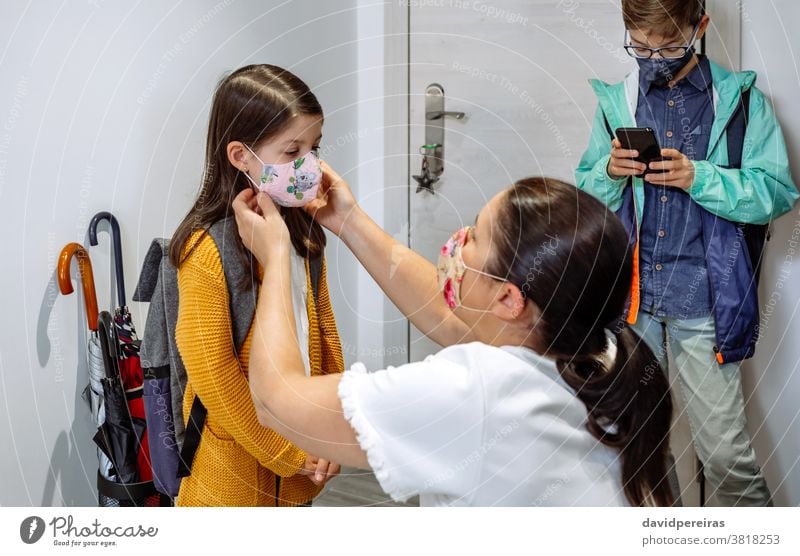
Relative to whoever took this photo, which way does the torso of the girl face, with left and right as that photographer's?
facing the viewer and to the right of the viewer

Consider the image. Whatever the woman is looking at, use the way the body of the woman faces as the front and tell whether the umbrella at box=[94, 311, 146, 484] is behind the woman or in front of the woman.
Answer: in front

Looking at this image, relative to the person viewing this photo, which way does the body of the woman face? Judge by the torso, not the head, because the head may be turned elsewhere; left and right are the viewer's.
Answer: facing away from the viewer and to the left of the viewer

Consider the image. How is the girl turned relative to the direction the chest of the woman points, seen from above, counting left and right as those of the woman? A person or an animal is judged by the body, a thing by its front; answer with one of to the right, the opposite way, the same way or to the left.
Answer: the opposite way

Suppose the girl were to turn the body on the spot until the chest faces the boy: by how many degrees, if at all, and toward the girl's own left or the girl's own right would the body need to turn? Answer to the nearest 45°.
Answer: approximately 45° to the girl's own left

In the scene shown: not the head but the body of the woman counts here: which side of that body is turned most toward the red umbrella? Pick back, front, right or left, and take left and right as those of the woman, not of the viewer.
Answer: front

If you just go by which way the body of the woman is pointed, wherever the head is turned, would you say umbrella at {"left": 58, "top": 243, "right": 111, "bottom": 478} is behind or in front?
in front

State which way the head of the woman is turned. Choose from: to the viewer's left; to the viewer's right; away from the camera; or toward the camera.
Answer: to the viewer's left
